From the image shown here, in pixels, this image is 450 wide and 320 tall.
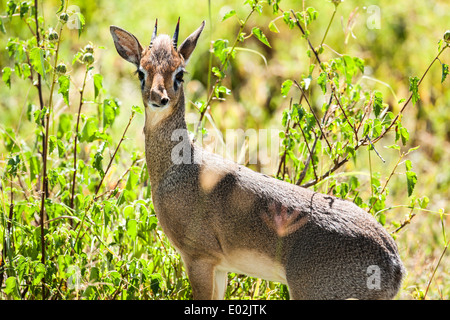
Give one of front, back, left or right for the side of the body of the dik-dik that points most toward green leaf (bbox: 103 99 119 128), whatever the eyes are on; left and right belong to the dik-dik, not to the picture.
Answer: front

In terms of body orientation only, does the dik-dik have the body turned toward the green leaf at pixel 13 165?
yes

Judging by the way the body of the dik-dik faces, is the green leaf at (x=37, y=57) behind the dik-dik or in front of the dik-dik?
in front

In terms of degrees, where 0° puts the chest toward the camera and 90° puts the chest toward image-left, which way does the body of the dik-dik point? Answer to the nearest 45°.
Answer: approximately 90°

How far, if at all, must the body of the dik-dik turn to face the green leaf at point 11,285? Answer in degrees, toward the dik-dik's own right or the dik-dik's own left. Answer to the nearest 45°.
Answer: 0° — it already faces it

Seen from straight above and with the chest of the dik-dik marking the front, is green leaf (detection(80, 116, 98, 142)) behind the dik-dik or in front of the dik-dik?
in front
